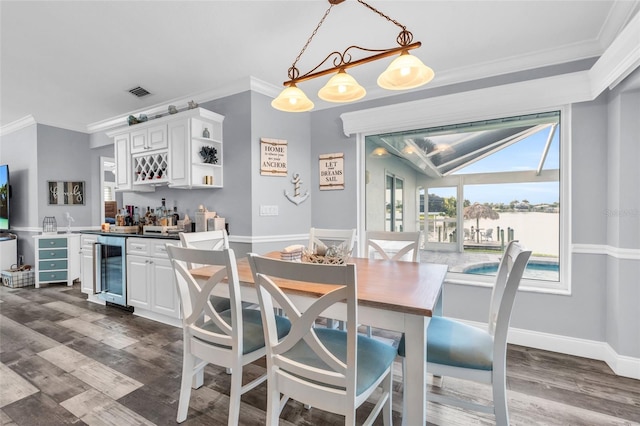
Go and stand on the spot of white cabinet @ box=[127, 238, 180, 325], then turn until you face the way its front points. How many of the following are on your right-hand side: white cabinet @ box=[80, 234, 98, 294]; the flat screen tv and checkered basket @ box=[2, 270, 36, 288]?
3

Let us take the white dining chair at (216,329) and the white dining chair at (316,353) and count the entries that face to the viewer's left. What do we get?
0

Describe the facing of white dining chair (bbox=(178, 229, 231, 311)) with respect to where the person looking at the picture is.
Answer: facing the viewer and to the right of the viewer

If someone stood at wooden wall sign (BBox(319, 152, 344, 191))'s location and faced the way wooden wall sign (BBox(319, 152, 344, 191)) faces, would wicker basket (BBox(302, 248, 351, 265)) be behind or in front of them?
in front

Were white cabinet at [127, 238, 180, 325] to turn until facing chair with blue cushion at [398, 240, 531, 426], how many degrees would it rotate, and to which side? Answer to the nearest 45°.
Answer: approximately 90° to its left

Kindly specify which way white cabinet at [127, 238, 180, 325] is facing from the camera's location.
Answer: facing the viewer and to the left of the viewer

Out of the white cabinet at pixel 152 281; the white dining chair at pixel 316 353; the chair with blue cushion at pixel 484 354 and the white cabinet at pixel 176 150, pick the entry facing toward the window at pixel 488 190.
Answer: the white dining chair

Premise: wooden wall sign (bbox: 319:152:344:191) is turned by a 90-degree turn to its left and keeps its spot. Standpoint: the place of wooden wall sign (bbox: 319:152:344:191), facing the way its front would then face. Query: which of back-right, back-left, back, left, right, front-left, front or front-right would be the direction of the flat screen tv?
back

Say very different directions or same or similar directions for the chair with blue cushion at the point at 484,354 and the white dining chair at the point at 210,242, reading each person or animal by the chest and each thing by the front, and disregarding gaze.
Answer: very different directions

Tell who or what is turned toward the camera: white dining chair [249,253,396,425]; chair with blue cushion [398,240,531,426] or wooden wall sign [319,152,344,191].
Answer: the wooden wall sign

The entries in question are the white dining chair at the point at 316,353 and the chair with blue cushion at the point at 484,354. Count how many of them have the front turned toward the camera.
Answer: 0

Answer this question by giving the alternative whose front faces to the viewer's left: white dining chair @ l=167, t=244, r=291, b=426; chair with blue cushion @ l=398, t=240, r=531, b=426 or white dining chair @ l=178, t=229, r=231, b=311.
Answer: the chair with blue cushion

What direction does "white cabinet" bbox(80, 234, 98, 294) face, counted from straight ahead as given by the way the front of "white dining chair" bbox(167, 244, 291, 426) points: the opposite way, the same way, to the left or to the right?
the opposite way

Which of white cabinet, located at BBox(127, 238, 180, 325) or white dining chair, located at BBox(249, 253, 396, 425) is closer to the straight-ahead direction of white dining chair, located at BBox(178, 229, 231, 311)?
the white dining chair

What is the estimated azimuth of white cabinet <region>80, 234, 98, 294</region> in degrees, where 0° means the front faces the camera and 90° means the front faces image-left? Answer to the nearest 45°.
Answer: approximately 45°

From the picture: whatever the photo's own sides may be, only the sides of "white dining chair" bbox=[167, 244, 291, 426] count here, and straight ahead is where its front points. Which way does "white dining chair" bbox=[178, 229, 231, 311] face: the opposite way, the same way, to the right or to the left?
to the right

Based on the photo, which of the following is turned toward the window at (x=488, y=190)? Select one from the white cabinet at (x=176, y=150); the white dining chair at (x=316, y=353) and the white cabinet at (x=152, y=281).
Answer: the white dining chair

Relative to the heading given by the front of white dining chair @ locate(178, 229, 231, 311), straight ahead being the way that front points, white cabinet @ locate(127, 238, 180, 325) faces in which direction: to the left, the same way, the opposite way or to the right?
to the right

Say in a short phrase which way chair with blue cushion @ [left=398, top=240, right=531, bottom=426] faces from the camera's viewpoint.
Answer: facing to the left of the viewer

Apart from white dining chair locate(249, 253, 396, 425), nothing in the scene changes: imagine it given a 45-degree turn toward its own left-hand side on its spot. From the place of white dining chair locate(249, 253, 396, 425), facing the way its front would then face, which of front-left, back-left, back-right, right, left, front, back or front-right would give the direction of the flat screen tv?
front-left
